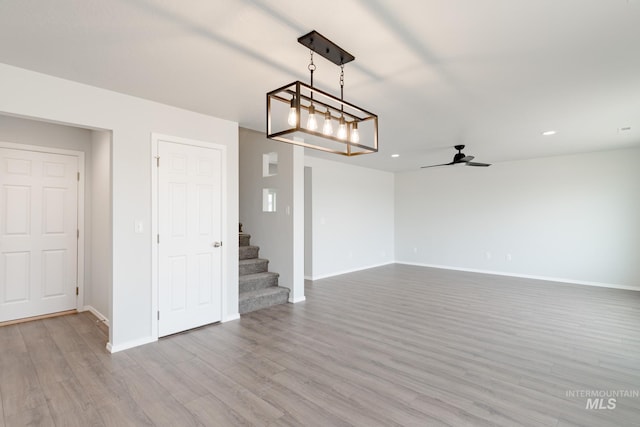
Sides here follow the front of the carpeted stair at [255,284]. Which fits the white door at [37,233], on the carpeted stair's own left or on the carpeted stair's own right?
on the carpeted stair's own right

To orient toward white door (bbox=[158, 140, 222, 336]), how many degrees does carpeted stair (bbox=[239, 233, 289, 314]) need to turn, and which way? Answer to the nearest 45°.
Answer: approximately 90° to its right

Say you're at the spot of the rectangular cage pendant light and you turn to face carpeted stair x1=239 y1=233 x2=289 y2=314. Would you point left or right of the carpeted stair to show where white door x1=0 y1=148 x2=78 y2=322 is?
left

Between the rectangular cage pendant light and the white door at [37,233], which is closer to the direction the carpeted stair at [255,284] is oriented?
the rectangular cage pendant light

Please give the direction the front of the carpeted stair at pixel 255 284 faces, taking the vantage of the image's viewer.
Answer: facing the viewer and to the right of the viewer

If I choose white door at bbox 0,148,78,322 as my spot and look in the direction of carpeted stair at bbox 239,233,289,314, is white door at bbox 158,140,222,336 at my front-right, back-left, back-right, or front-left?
front-right

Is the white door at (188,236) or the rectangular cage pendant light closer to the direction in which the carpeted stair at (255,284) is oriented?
the rectangular cage pendant light

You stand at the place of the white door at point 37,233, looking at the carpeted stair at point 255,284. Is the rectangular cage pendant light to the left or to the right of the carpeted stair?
right
